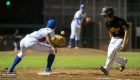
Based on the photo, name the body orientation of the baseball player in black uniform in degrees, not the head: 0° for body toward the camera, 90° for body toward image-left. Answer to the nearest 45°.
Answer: approximately 45°

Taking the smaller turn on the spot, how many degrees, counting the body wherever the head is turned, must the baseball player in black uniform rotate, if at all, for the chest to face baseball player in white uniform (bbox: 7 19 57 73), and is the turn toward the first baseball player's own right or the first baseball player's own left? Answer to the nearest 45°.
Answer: approximately 45° to the first baseball player's own right
